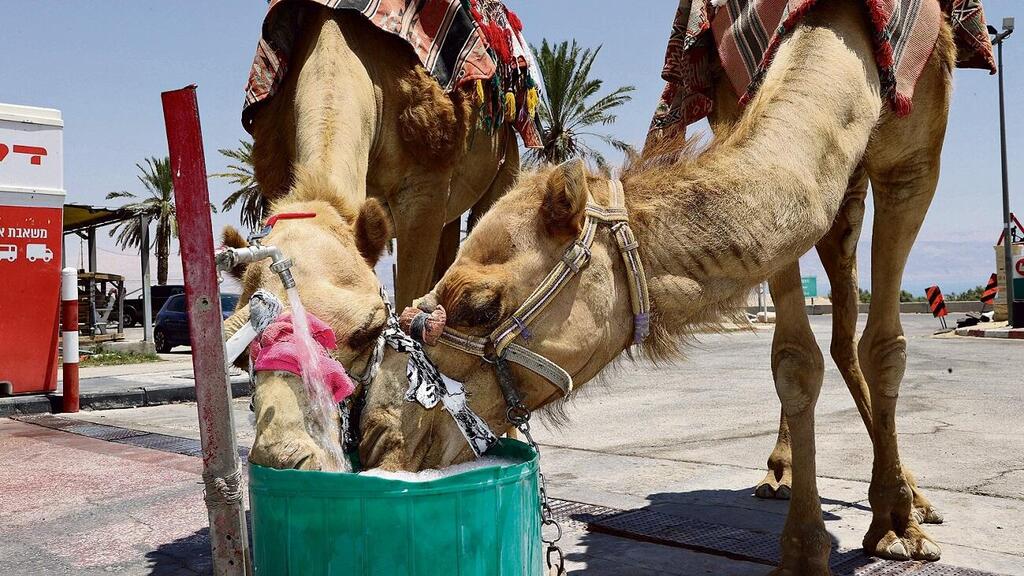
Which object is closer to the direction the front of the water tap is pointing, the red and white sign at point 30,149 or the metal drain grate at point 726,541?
the metal drain grate

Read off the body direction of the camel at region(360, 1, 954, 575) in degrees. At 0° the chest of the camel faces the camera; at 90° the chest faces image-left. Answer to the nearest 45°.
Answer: approximately 45°

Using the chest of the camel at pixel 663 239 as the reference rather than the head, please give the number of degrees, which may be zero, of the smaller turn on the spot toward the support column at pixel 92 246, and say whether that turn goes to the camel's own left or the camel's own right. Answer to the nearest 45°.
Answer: approximately 90° to the camel's own right

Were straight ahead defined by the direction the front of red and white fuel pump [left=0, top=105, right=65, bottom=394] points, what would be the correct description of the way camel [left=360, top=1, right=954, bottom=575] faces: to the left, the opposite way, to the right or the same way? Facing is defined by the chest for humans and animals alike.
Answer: to the right

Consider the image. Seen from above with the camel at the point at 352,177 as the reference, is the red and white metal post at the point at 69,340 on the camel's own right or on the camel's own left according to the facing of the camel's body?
on the camel's own right

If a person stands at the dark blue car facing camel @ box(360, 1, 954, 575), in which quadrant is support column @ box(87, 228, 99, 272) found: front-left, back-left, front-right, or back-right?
back-right

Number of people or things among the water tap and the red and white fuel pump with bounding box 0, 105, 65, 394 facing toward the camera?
1

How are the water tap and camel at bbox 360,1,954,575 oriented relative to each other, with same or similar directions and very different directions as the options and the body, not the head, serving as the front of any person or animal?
very different directions

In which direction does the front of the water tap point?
to the viewer's right
